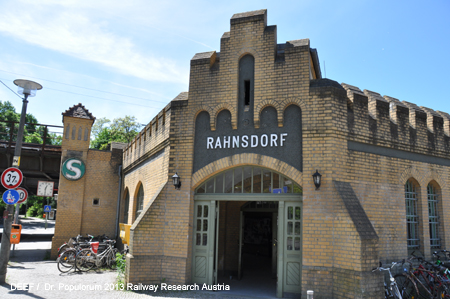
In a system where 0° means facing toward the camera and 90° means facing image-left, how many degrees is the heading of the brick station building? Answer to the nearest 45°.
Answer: approximately 0°

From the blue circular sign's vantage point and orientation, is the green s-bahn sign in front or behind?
behind

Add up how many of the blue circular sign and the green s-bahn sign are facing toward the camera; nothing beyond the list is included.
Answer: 2

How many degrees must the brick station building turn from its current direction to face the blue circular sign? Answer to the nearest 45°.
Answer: approximately 90° to its right

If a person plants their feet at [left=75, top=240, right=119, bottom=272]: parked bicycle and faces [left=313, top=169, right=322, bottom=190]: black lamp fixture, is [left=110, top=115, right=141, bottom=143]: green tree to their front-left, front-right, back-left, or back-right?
back-left

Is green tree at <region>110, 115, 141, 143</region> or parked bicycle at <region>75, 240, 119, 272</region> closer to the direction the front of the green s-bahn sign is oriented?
the parked bicycle

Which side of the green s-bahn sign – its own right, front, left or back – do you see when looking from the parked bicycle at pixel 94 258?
front

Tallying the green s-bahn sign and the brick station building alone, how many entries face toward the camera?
2

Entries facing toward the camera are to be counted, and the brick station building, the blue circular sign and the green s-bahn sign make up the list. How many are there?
3
